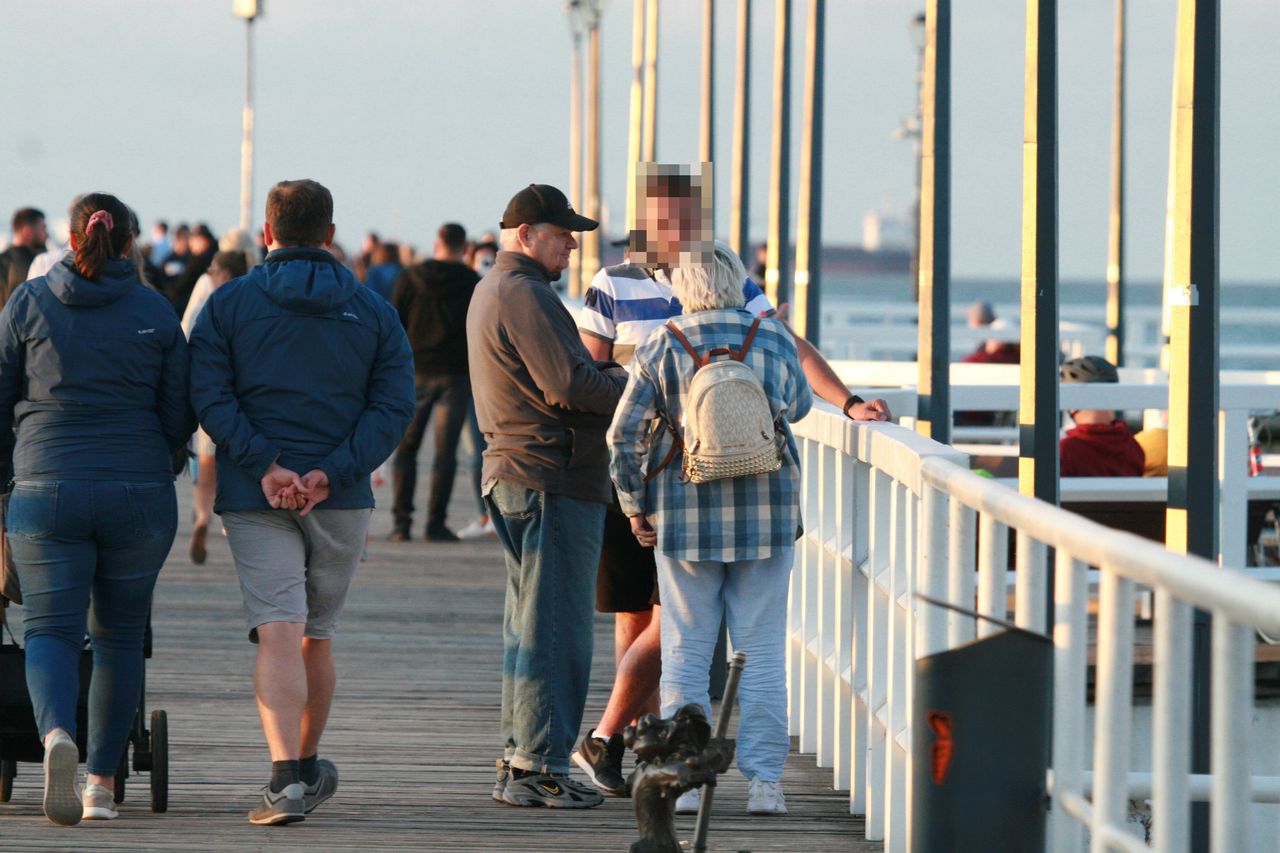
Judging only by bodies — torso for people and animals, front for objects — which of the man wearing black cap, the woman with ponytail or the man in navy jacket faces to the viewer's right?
the man wearing black cap

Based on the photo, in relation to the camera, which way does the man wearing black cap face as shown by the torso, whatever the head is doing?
to the viewer's right

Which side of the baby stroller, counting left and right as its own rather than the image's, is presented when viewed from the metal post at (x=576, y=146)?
front

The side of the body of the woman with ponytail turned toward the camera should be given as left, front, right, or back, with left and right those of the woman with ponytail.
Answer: back

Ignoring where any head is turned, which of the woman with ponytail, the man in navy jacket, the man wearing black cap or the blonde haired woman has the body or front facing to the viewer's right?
the man wearing black cap

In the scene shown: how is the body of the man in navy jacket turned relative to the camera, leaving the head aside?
away from the camera

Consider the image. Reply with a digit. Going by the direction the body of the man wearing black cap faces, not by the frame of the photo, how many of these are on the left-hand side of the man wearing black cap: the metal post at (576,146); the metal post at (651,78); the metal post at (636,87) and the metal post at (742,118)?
4

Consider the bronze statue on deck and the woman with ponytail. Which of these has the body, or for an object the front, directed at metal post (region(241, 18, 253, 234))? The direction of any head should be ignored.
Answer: the woman with ponytail

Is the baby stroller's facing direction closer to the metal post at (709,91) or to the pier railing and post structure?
the metal post

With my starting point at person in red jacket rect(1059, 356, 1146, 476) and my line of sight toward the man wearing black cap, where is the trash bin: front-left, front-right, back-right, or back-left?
front-left

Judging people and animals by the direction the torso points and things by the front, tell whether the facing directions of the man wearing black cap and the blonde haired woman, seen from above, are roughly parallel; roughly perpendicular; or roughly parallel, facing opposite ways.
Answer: roughly perpendicular

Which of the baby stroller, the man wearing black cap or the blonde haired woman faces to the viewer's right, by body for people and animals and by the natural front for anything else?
the man wearing black cap

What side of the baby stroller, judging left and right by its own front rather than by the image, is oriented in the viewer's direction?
back

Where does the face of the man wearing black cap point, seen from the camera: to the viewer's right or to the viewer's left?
to the viewer's right

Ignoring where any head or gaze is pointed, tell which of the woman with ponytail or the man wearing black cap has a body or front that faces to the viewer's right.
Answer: the man wearing black cap

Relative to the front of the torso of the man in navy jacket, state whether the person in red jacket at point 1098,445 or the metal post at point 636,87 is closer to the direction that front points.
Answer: the metal post
